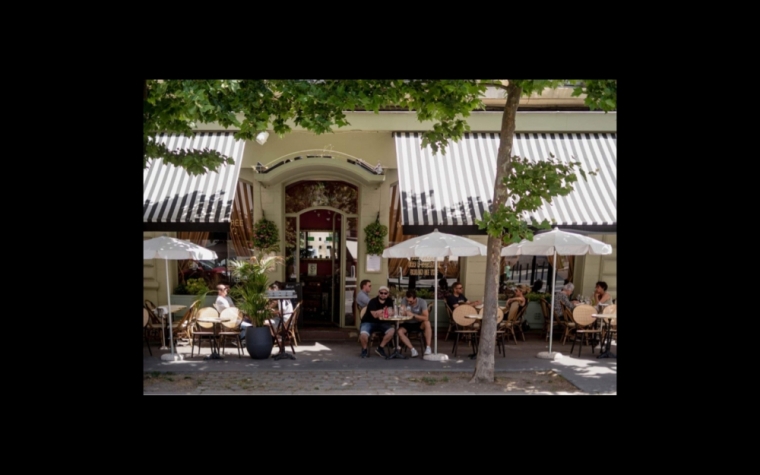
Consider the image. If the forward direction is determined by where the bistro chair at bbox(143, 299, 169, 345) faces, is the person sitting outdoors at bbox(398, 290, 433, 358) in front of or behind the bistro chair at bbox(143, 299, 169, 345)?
in front

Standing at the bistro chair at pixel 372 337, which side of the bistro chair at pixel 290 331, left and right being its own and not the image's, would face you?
back

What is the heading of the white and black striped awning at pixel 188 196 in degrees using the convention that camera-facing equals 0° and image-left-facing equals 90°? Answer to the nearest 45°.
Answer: approximately 0°

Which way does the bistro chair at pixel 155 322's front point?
to the viewer's right

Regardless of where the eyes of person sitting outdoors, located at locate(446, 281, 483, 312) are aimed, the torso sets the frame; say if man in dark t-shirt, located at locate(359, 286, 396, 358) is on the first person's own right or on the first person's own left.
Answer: on the first person's own right

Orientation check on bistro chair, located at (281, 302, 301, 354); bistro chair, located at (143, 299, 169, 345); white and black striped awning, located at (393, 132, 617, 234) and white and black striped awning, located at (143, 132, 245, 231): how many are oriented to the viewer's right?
1

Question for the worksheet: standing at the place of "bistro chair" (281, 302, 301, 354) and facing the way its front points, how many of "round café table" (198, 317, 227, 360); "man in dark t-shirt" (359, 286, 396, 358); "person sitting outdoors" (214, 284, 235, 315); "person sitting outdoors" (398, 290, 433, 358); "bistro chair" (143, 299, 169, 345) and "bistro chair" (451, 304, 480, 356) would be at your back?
3

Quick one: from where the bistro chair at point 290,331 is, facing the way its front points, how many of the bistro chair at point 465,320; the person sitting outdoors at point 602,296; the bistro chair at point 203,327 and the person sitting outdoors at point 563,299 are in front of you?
1

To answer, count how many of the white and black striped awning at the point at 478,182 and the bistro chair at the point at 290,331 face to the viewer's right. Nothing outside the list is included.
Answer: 0

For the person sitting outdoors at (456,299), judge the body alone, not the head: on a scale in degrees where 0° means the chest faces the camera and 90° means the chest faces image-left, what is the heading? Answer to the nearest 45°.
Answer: approximately 315°
